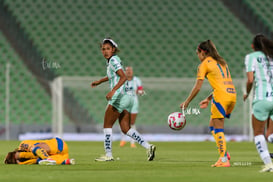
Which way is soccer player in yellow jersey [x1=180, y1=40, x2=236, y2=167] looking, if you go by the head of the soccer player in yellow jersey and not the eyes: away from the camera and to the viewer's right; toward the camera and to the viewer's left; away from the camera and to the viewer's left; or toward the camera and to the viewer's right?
away from the camera and to the viewer's left

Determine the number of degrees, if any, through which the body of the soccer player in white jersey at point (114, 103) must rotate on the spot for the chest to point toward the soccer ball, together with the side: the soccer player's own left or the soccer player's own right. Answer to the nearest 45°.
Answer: approximately 135° to the soccer player's own left

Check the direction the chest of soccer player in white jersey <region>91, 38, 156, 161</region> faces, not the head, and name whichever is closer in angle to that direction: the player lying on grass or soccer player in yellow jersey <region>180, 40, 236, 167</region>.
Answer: the player lying on grass

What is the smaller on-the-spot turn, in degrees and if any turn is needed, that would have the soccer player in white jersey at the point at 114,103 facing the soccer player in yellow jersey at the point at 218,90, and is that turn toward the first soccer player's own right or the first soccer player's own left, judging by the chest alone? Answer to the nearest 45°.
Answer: approximately 135° to the first soccer player's own left

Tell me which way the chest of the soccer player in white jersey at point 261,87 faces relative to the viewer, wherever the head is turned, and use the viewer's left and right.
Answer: facing away from the viewer and to the left of the viewer
